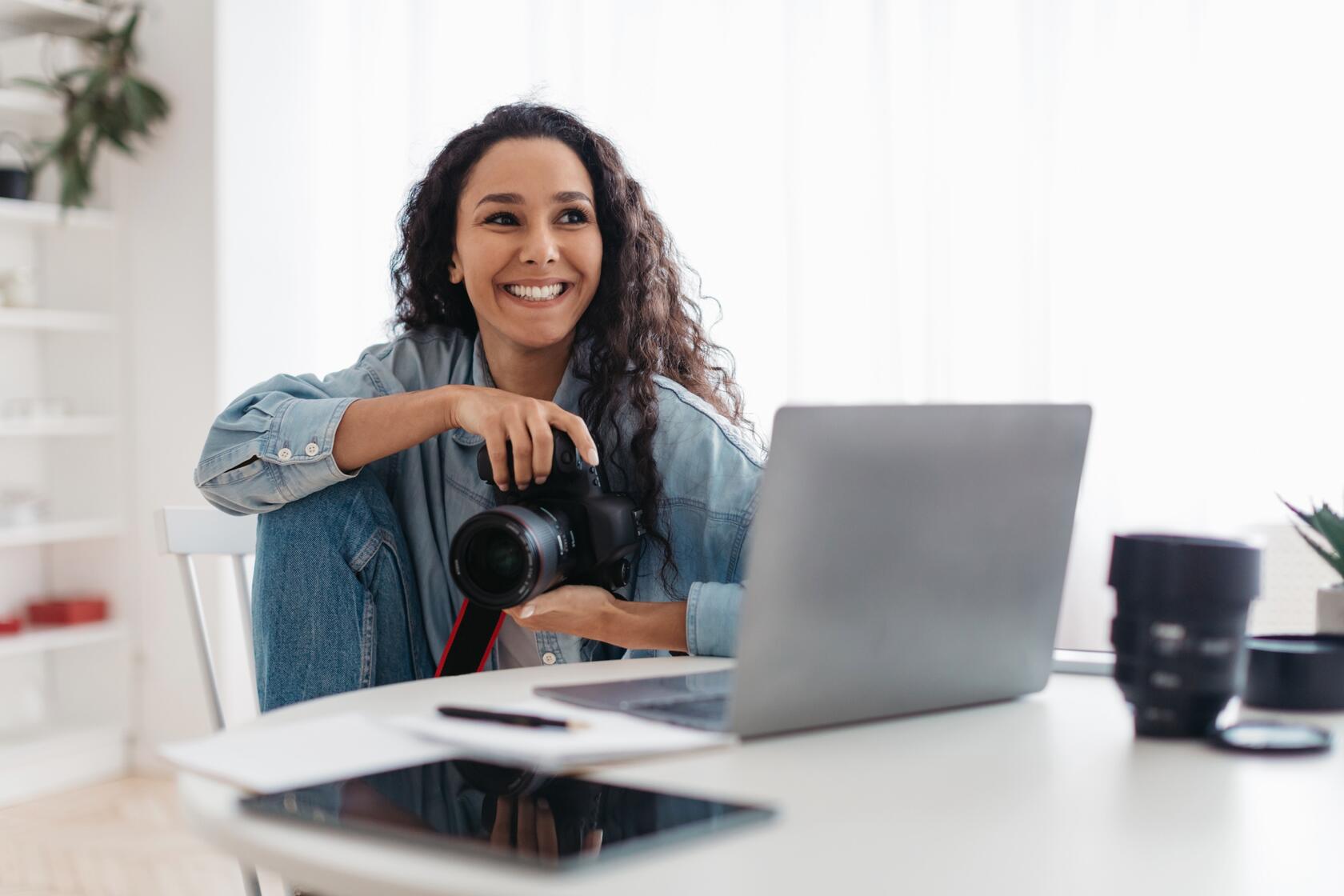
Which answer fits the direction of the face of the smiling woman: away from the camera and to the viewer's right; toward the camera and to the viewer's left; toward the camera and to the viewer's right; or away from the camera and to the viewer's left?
toward the camera and to the viewer's right

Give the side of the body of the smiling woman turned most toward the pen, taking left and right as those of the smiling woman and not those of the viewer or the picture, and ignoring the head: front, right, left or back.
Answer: front

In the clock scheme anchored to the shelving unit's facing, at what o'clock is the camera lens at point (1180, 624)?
The camera lens is roughly at 1 o'clock from the shelving unit.

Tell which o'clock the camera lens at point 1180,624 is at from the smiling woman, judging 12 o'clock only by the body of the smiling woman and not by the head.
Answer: The camera lens is roughly at 11 o'clock from the smiling woman.

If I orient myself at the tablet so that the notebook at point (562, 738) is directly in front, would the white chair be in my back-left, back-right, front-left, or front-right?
front-left

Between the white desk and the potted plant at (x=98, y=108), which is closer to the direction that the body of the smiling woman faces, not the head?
the white desk

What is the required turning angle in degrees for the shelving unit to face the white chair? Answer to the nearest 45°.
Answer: approximately 45° to its right

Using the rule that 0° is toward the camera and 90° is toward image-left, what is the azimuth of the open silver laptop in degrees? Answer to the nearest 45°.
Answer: approximately 135°

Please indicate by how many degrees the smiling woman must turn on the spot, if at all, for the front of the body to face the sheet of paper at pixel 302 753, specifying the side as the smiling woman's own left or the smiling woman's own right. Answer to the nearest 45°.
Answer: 0° — they already face it

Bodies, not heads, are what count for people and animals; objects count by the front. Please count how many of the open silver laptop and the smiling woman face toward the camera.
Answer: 1

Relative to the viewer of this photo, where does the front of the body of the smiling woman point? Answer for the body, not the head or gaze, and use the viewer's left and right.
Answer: facing the viewer

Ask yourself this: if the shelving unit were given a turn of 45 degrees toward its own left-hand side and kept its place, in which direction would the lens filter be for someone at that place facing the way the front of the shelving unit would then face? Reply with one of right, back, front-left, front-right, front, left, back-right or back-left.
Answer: right

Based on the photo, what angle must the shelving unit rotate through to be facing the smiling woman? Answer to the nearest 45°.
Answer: approximately 45° to its right

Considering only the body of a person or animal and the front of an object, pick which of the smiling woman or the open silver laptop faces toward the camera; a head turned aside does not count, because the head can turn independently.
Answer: the smiling woman

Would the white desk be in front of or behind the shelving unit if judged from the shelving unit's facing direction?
in front

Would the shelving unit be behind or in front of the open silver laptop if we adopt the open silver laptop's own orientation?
in front
